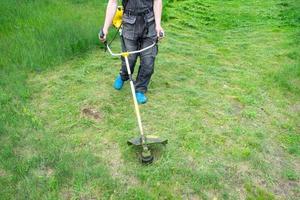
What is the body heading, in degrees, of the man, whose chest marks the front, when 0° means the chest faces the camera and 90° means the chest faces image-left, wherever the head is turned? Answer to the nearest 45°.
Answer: approximately 0°
